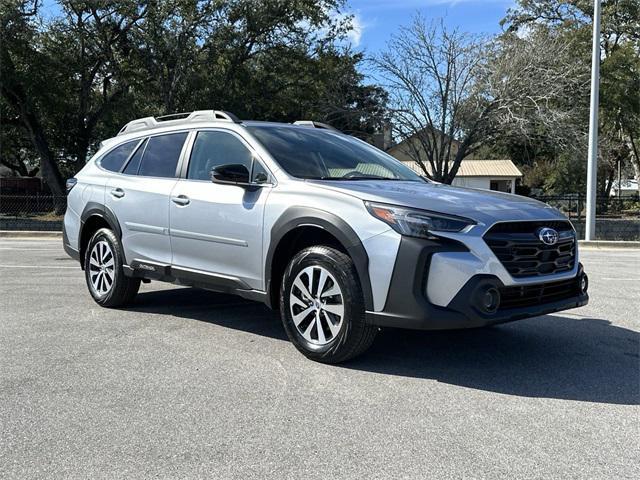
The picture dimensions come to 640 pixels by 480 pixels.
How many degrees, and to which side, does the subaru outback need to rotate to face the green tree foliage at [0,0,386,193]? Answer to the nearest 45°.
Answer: approximately 135° to its left

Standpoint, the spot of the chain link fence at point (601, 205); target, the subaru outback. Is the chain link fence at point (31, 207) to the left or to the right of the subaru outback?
right

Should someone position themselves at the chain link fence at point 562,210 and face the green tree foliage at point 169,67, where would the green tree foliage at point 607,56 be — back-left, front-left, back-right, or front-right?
back-right

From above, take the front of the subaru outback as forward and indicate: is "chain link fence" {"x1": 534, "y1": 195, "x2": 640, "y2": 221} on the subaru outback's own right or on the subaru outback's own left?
on the subaru outback's own left

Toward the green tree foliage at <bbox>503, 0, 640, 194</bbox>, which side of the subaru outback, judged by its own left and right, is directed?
left

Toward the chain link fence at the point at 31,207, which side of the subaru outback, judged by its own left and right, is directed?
back

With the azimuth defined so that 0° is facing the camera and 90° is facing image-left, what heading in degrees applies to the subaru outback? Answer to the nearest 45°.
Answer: approximately 315°

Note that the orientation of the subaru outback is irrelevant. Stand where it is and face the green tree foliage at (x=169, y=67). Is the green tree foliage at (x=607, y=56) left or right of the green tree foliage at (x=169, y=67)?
right

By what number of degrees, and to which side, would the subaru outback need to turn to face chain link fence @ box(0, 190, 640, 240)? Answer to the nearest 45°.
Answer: approximately 90° to its left
